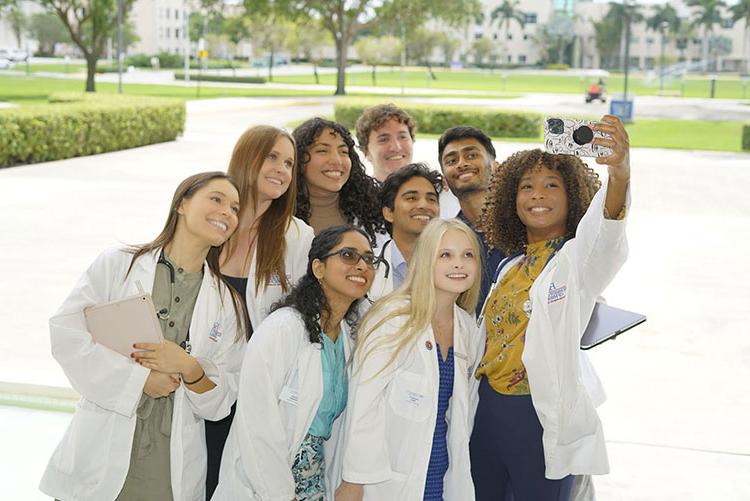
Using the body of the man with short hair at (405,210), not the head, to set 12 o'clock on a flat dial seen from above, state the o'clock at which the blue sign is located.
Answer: The blue sign is roughly at 8 o'clock from the man with short hair.

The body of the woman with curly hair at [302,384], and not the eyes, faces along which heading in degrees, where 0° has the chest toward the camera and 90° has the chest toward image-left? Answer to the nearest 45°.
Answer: approximately 315°

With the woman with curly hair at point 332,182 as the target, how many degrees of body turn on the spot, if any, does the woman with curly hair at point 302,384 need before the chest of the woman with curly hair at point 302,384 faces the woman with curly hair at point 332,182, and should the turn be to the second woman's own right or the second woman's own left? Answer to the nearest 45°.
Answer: approximately 135° to the second woman's own left

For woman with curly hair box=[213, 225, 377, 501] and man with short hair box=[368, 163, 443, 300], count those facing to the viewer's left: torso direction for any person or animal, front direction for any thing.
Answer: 0

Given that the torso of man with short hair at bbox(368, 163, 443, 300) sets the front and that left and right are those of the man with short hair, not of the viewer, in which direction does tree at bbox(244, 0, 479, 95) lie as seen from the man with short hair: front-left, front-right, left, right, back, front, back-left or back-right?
back-left

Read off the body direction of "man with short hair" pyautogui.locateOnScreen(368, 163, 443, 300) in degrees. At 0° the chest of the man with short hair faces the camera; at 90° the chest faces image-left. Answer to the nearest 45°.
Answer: approximately 315°

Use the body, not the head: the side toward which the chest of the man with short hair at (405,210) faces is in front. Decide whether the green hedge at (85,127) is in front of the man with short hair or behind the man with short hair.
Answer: behind

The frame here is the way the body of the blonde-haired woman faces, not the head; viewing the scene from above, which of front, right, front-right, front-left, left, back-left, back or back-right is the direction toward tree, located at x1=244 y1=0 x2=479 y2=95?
back-left

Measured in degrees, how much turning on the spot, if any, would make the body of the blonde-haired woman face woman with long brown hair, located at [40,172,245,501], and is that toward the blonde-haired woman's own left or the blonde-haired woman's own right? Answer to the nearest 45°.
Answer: approximately 135° to the blonde-haired woman's own right

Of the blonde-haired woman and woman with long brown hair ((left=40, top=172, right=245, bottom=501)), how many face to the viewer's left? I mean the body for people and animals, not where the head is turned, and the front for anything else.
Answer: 0

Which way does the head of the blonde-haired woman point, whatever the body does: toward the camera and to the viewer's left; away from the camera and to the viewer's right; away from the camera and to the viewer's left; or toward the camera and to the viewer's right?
toward the camera and to the viewer's right
